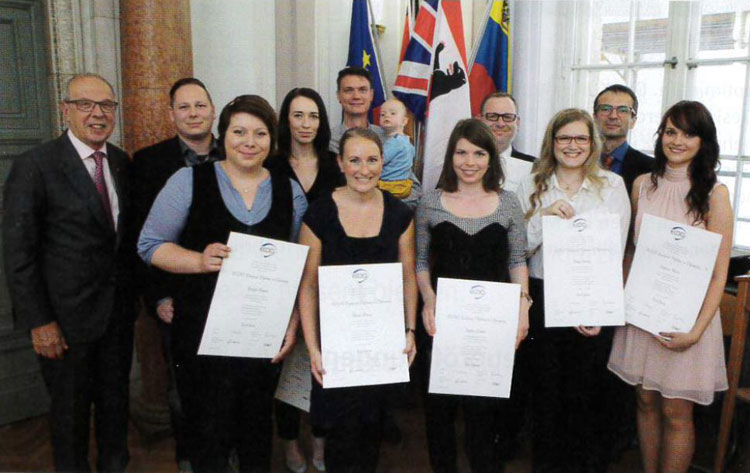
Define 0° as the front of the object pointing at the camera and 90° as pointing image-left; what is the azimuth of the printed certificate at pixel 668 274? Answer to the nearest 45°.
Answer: approximately 0°

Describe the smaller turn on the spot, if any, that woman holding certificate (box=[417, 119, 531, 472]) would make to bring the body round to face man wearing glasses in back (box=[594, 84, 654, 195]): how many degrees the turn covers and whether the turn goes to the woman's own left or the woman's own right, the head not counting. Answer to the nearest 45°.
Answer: approximately 135° to the woman's own left

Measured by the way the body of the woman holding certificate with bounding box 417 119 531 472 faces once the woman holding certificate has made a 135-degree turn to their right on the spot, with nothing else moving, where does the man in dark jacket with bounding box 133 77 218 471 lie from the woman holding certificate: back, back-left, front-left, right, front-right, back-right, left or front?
front-left
